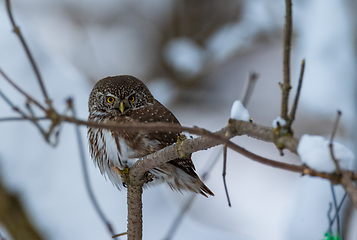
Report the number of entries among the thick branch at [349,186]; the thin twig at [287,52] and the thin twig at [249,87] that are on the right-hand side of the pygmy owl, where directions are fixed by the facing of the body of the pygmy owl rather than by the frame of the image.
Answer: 0

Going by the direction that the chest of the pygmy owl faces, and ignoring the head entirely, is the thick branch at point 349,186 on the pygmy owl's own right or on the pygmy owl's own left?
on the pygmy owl's own left

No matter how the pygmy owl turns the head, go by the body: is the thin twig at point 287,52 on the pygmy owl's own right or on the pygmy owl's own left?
on the pygmy owl's own left

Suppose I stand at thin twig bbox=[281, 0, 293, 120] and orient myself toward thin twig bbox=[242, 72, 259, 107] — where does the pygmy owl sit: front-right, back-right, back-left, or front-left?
front-left

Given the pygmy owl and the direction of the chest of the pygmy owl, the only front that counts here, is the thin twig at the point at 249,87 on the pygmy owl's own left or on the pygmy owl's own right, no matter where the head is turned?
on the pygmy owl's own left
